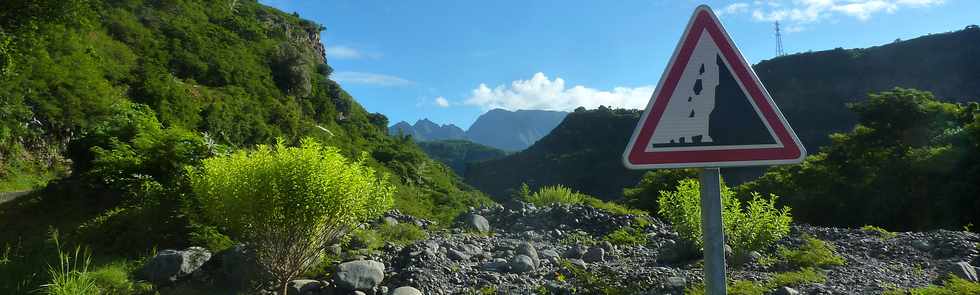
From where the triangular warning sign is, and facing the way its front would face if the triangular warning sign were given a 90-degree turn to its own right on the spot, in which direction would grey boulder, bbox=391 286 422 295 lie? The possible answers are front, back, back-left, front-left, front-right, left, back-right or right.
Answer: front-right

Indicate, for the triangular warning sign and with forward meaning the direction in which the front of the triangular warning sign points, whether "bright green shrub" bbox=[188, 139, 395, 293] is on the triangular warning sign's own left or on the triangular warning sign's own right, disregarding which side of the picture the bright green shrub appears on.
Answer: on the triangular warning sign's own right

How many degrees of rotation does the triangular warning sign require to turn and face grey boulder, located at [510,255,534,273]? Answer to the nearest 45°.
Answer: approximately 135° to its right

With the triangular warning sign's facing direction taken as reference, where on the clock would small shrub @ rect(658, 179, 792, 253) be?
The small shrub is roughly at 6 o'clock from the triangular warning sign.

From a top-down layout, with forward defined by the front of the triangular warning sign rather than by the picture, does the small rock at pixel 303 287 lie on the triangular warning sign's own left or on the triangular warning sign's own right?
on the triangular warning sign's own right

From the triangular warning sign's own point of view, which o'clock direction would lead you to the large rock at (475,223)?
The large rock is roughly at 5 o'clock from the triangular warning sign.

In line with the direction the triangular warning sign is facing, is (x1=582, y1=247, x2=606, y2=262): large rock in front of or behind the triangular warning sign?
behind

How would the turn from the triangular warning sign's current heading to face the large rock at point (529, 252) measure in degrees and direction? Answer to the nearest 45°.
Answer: approximately 135° to its right

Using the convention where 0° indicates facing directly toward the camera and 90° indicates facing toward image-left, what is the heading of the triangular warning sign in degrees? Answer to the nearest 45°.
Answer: approximately 0°

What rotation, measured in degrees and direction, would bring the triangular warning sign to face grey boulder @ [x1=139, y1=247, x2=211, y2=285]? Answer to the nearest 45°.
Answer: approximately 90° to its right
